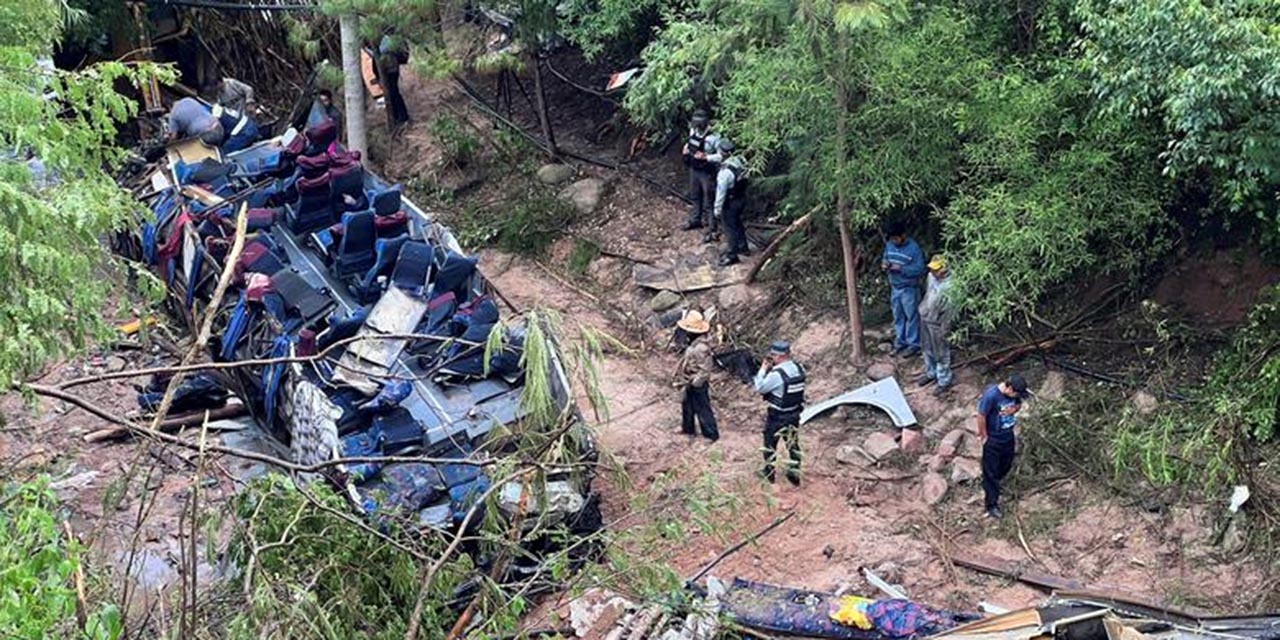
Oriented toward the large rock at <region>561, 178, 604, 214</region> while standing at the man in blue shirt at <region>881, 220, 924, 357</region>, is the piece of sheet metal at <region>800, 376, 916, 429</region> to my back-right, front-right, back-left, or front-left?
back-left

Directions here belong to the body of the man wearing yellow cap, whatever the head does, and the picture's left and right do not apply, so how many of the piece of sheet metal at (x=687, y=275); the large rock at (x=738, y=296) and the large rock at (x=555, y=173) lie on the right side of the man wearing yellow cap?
3

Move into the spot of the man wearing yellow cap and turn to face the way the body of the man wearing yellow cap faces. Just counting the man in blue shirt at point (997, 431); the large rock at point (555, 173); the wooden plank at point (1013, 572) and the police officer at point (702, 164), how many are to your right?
2

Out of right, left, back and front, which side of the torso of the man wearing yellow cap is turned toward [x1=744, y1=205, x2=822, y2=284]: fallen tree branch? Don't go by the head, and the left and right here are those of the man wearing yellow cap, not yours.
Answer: right

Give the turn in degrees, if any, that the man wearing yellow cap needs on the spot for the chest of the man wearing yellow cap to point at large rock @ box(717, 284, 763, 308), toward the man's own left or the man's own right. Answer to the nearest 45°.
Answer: approximately 90° to the man's own right

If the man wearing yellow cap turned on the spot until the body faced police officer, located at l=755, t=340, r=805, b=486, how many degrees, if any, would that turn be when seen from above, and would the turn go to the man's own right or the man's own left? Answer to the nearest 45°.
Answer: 0° — they already face them

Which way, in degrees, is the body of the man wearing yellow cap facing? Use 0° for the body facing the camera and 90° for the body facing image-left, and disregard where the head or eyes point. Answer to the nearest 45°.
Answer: approximately 45°

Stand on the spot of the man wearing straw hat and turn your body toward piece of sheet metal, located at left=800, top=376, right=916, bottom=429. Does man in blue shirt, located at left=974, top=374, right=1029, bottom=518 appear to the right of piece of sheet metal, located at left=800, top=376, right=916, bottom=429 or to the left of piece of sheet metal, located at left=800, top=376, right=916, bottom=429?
right

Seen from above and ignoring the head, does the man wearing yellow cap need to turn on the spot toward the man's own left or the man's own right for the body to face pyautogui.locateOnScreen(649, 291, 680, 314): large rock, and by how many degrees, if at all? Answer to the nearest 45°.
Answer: approximately 90° to the man's own right

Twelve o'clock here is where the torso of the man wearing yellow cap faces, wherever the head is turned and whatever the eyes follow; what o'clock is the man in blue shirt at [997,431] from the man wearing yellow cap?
The man in blue shirt is roughly at 10 o'clock from the man wearing yellow cap.

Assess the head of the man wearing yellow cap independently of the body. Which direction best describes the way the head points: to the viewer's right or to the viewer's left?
to the viewer's left

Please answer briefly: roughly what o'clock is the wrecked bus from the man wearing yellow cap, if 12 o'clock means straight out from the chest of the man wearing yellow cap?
The wrecked bus is roughly at 1 o'clock from the man wearing yellow cap.
